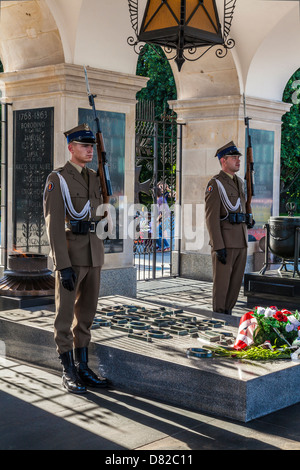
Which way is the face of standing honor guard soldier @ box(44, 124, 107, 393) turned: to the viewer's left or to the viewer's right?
to the viewer's right

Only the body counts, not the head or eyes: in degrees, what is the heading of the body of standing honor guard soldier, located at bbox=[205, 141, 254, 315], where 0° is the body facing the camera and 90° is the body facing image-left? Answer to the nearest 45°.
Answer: approximately 315°

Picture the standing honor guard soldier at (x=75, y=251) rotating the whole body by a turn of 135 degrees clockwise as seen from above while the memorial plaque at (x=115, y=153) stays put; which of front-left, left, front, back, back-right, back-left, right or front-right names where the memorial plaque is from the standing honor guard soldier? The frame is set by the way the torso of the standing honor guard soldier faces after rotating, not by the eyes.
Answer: right

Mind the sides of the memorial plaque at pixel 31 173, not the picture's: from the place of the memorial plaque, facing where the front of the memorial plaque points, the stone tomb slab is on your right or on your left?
on your left

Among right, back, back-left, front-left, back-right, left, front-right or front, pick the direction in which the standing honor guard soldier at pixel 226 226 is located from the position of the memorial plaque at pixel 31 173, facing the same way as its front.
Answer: left

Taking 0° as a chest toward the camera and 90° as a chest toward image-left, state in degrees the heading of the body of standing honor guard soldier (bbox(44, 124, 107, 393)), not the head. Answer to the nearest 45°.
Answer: approximately 315°

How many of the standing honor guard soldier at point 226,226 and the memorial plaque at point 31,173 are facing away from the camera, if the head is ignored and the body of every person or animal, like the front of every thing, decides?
0

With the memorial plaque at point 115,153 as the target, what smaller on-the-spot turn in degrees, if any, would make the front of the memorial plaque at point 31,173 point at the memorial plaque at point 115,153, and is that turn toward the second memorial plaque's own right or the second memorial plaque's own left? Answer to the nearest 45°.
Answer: approximately 135° to the second memorial plaque's own left

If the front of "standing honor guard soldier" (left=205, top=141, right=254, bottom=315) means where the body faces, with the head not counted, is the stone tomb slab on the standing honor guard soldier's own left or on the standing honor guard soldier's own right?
on the standing honor guard soldier's own right

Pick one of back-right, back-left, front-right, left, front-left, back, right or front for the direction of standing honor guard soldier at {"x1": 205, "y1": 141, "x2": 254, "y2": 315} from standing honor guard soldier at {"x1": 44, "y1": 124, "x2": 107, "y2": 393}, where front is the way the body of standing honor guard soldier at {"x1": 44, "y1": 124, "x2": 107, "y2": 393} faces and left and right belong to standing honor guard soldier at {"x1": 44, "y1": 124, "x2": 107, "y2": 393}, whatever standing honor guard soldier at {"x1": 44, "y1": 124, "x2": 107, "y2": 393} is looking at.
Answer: left
